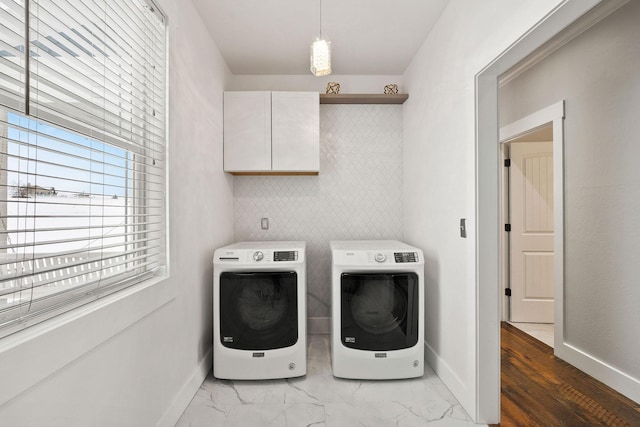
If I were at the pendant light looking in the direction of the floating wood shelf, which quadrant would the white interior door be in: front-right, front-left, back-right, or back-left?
front-right

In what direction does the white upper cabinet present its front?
toward the camera

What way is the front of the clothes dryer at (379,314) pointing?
toward the camera

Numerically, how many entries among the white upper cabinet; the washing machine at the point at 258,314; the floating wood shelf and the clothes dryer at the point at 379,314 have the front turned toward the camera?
4

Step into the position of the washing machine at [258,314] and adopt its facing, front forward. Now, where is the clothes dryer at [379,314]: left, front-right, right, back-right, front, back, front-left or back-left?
left

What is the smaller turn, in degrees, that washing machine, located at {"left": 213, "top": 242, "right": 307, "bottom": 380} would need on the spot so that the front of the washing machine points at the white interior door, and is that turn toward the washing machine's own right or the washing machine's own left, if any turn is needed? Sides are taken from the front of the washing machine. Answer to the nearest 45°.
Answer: approximately 90° to the washing machine's own left

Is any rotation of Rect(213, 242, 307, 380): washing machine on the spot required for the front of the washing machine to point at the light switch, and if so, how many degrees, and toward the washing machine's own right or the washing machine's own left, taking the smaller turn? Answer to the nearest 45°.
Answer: approximately 45° to the washing machine's own left

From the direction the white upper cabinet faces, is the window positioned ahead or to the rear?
ahead

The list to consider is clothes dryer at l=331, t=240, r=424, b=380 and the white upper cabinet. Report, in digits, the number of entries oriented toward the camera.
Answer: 2

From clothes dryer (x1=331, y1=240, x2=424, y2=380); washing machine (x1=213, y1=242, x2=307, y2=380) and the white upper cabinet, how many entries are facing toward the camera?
3

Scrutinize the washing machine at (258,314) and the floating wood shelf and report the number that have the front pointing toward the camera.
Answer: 2

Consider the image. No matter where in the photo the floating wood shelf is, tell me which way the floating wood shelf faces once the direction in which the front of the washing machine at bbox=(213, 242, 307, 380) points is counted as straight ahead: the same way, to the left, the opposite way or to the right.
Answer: the same way

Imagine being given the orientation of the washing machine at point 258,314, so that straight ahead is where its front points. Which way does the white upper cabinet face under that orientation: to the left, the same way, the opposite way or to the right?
the same way

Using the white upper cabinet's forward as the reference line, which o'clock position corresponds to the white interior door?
The white interior door is roughly at 9 o'clock from the white upper cabinet.

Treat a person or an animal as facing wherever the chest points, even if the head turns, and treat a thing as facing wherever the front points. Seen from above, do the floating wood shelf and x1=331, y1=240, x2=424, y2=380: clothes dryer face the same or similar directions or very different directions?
same or similar directions
